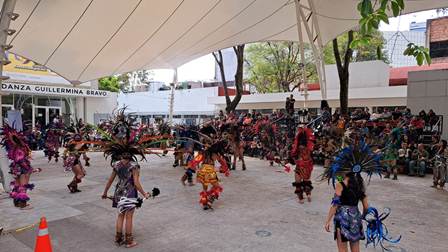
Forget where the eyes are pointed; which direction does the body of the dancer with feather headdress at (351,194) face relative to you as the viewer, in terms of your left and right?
facing away from the viewer

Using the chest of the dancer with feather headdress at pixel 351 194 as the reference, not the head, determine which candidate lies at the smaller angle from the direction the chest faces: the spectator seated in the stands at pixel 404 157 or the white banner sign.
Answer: the spectator seated in the stands

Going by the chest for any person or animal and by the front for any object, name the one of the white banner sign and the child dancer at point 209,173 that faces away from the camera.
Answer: the child dancer

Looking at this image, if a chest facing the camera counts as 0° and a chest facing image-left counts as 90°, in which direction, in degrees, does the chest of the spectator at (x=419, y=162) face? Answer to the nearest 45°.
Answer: approximately 45°

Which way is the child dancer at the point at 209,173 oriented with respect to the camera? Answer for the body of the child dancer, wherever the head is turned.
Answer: away from the camera

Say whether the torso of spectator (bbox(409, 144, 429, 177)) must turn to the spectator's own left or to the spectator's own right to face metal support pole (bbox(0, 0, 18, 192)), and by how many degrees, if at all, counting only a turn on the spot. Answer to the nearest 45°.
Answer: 0° — they already face it

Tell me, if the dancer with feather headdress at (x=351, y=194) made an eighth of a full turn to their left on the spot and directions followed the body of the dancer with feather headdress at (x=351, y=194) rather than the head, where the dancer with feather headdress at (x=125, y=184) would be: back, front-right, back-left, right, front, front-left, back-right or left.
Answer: front-left
